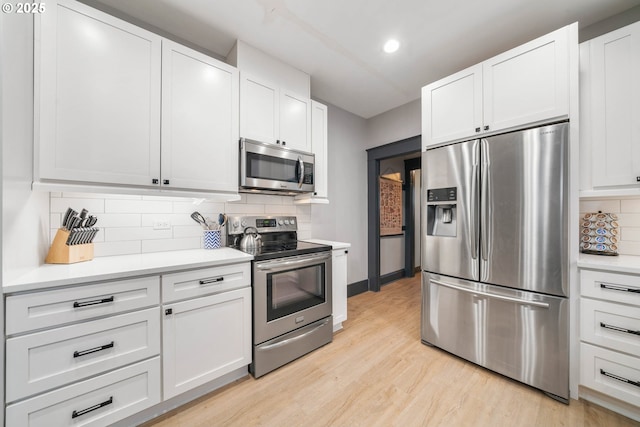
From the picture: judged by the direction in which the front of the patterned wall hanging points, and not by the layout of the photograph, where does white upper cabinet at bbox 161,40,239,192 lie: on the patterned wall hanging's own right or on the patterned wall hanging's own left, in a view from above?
on the patterned wall hanging's own right

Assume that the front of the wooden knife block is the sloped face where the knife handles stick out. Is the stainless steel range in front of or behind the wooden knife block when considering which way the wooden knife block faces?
in front

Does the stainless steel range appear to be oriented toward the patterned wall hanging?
no

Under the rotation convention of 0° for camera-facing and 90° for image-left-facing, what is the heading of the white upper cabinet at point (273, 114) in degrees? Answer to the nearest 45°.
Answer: approximately 315°

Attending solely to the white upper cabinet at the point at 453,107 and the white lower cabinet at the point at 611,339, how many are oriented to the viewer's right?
0

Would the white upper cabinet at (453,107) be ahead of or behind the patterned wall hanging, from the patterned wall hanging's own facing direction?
ahead

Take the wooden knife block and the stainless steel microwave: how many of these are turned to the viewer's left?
0

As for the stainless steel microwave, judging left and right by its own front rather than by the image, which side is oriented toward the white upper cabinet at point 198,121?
right

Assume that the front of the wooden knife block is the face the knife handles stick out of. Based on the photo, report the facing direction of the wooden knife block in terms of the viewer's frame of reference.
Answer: facing the viewer and to the right of the viewer

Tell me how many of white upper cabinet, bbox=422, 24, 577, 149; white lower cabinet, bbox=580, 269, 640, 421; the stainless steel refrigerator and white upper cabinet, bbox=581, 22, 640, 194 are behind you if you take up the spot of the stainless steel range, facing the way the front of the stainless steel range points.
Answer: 0

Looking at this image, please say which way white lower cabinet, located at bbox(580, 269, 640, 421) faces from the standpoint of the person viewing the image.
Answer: facing the viewer and to the left of the viewer

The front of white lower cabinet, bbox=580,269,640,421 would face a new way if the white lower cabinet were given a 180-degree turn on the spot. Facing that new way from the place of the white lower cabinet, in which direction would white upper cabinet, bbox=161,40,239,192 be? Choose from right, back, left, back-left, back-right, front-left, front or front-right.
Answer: back

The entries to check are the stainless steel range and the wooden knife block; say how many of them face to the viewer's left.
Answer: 0

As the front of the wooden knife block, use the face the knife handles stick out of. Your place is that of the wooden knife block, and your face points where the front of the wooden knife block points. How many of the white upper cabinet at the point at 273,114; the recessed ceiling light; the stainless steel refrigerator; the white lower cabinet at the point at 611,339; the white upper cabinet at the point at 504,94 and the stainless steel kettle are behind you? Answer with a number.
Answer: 0
